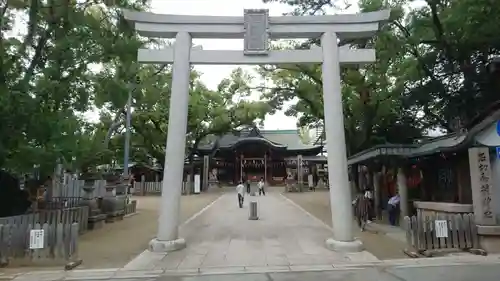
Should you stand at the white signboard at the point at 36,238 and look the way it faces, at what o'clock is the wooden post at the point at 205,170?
The wooden post is roughly at 7 o'clock from the white signboard.

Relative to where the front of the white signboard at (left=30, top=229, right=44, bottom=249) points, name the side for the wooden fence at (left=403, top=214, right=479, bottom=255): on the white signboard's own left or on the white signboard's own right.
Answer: on the white signboard's own left

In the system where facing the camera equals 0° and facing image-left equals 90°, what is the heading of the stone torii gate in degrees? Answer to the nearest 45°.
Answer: approximately 0°

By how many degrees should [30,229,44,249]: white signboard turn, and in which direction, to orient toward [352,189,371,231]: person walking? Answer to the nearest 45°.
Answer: approximately 90° to its left

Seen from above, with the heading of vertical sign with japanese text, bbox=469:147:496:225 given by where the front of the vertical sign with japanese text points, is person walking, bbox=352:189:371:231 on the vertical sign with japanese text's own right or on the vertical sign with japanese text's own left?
on the vertical sign with japanese text's own right

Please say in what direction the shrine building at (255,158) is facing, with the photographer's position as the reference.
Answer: facing the viewer

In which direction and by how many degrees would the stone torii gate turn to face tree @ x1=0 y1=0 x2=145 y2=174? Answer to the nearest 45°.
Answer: approximately 90° to its right

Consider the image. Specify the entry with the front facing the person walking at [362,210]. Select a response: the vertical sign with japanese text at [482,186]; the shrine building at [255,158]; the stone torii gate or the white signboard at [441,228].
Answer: the shrine building

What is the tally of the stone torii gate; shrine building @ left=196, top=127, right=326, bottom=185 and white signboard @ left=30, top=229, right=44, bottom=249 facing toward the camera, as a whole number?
3
